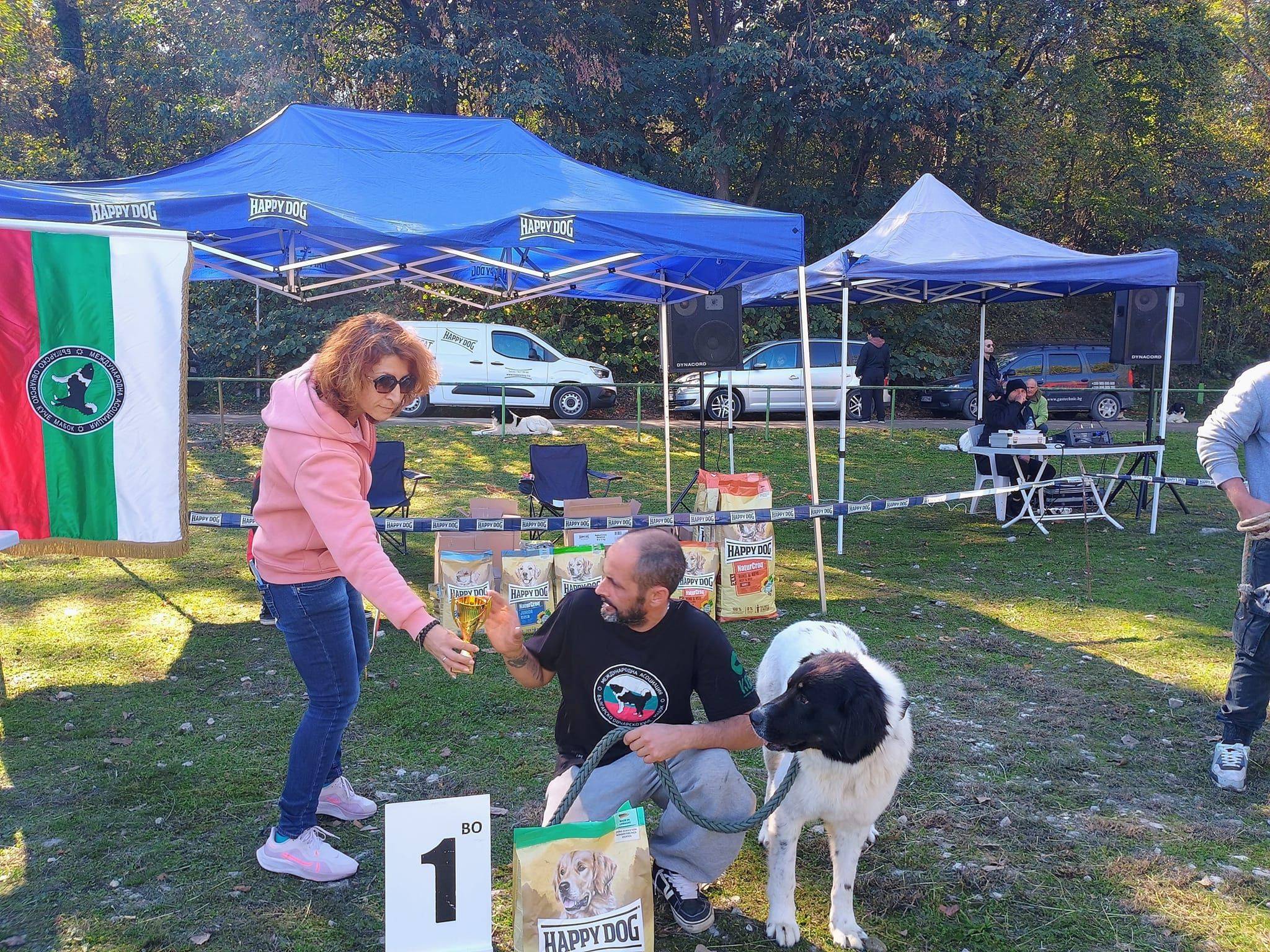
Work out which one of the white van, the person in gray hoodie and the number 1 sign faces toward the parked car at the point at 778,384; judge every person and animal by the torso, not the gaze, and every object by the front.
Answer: the white van

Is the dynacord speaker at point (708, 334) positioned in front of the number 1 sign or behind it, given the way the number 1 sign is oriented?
behind

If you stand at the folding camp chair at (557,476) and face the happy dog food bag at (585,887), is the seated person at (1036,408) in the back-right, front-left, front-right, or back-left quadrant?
back-left

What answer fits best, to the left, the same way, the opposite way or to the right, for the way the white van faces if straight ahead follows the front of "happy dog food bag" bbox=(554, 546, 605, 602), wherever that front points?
to the left

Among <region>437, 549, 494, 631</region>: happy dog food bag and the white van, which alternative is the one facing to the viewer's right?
the white van

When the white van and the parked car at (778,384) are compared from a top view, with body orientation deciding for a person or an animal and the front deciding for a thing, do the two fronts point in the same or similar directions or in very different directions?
very different directions

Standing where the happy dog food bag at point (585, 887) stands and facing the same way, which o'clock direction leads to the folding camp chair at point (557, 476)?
The folding camp chair is roughly at 6 o'clock from the happy dog food bag.

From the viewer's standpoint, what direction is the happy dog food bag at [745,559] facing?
toward the camera

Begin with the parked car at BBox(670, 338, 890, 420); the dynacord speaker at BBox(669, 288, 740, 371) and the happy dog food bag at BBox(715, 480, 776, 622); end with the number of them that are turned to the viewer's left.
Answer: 1

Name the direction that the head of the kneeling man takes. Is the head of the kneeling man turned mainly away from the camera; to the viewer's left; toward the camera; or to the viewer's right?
to the viewer's left

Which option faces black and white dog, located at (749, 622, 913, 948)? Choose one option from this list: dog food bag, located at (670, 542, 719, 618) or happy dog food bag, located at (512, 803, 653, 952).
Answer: the dog food bag

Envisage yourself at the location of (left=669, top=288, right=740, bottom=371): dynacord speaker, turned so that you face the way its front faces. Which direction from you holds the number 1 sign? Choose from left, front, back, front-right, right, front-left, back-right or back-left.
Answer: front

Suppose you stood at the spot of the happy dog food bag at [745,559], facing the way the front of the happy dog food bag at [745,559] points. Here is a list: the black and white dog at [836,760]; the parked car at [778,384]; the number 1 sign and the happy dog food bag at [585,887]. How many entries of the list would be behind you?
1

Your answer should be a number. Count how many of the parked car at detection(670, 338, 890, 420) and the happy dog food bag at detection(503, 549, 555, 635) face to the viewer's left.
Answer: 1

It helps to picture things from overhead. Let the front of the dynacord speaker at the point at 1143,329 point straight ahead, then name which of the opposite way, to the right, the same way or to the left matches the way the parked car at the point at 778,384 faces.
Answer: to the right
